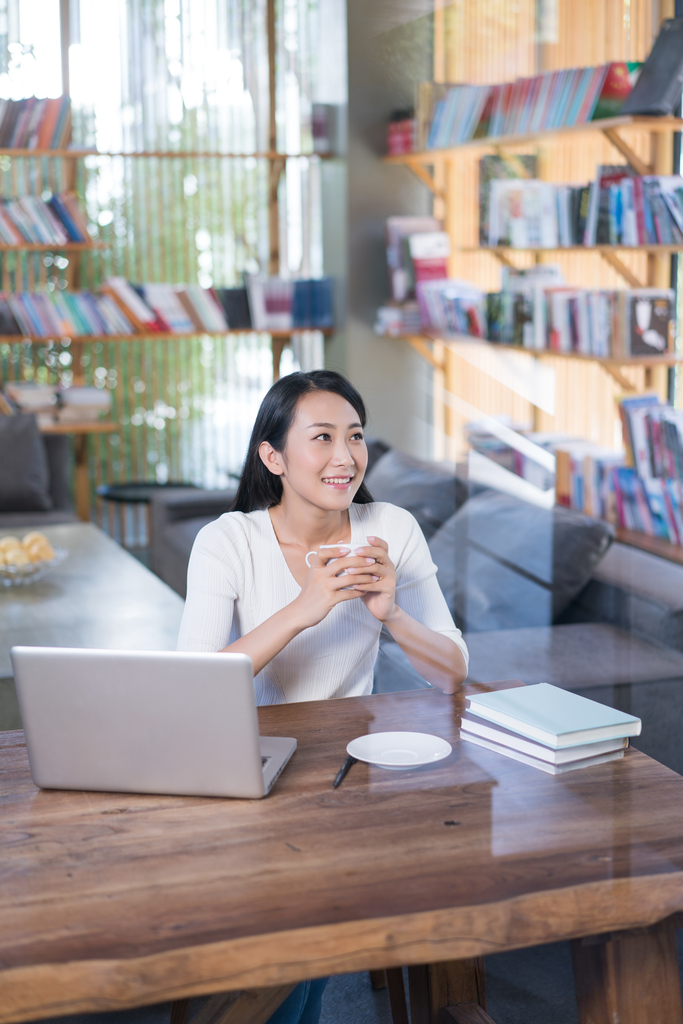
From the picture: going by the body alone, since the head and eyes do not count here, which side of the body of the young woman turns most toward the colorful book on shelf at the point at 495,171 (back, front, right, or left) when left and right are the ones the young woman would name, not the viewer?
back

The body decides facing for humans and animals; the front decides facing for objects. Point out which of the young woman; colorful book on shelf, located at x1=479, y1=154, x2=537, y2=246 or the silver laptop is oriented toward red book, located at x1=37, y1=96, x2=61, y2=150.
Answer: the silver laptop

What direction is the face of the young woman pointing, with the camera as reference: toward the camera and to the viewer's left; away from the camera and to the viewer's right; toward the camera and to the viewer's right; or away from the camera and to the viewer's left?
toward the camera and to the viewer's right

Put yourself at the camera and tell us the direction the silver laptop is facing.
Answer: facing away from the viewer

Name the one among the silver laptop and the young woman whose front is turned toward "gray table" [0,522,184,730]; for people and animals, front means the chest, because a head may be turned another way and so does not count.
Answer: the silver laptop

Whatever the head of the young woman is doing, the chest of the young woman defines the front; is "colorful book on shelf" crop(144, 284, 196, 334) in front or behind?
behind
